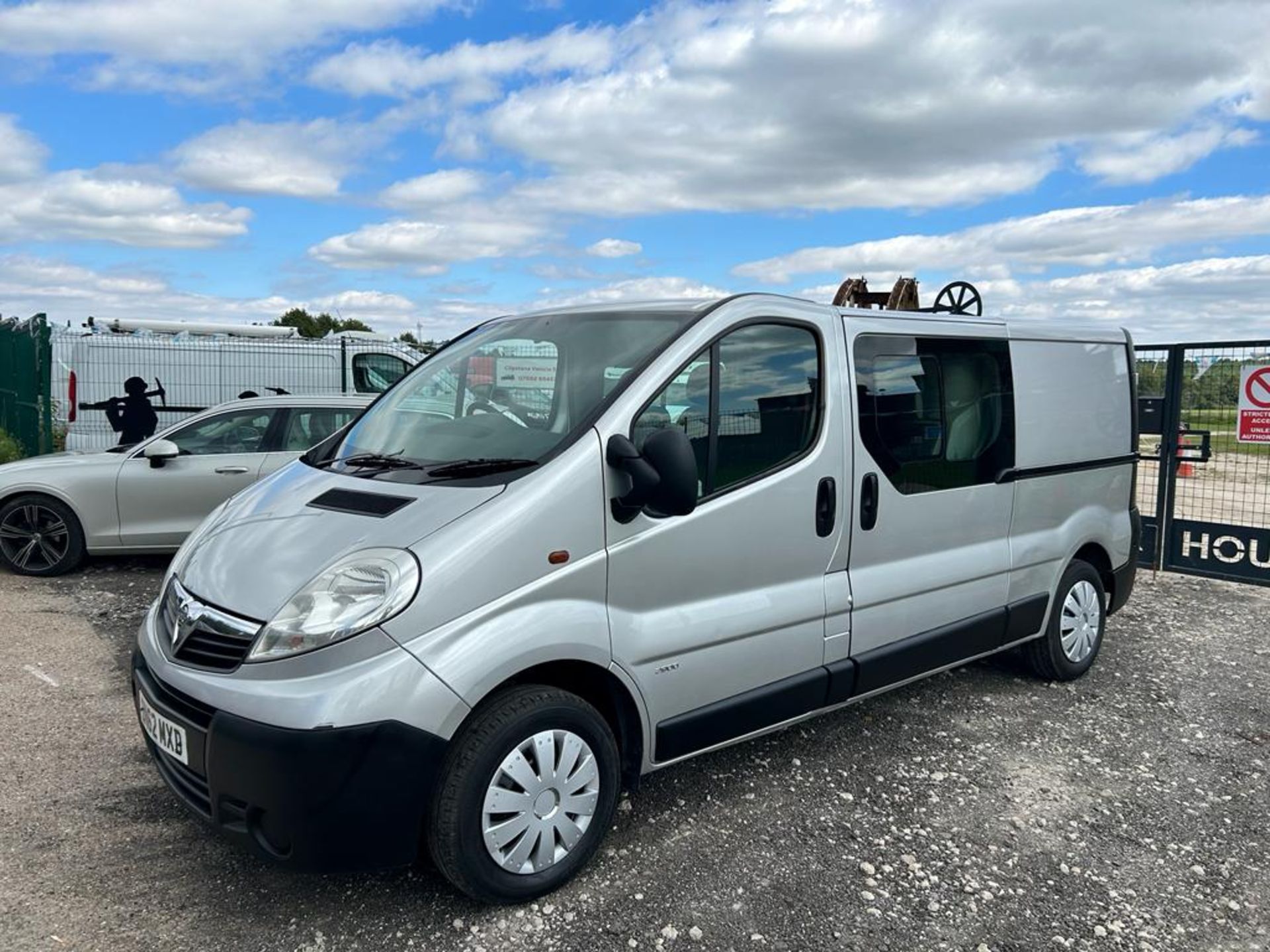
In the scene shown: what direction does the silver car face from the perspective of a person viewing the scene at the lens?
facing to the left of the viewer

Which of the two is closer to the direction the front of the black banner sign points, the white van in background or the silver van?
the silver van

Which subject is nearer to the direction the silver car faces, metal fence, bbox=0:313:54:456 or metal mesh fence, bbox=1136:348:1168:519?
the metal fence

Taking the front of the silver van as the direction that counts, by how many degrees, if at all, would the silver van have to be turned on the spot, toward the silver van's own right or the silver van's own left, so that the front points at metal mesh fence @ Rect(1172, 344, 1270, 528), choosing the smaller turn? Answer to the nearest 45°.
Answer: approximately 180°

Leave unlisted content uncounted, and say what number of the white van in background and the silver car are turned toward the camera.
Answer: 0

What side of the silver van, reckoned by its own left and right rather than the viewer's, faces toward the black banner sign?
back

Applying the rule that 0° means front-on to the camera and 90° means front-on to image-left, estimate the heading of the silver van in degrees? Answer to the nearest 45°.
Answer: approximately 45°

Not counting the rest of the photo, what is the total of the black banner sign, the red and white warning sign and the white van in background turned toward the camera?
2

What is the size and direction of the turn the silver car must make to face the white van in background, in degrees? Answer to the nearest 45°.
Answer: approximately 90° to its right

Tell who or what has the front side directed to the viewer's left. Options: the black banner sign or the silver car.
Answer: the silver car

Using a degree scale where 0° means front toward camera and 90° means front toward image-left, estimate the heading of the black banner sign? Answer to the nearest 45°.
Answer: approximately 0°

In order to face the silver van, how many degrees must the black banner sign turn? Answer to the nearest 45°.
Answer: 0° — it already faces it

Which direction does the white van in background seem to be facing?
to the viewer's right

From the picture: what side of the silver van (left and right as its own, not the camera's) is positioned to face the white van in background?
right

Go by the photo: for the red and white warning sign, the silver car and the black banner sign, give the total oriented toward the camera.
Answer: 2
